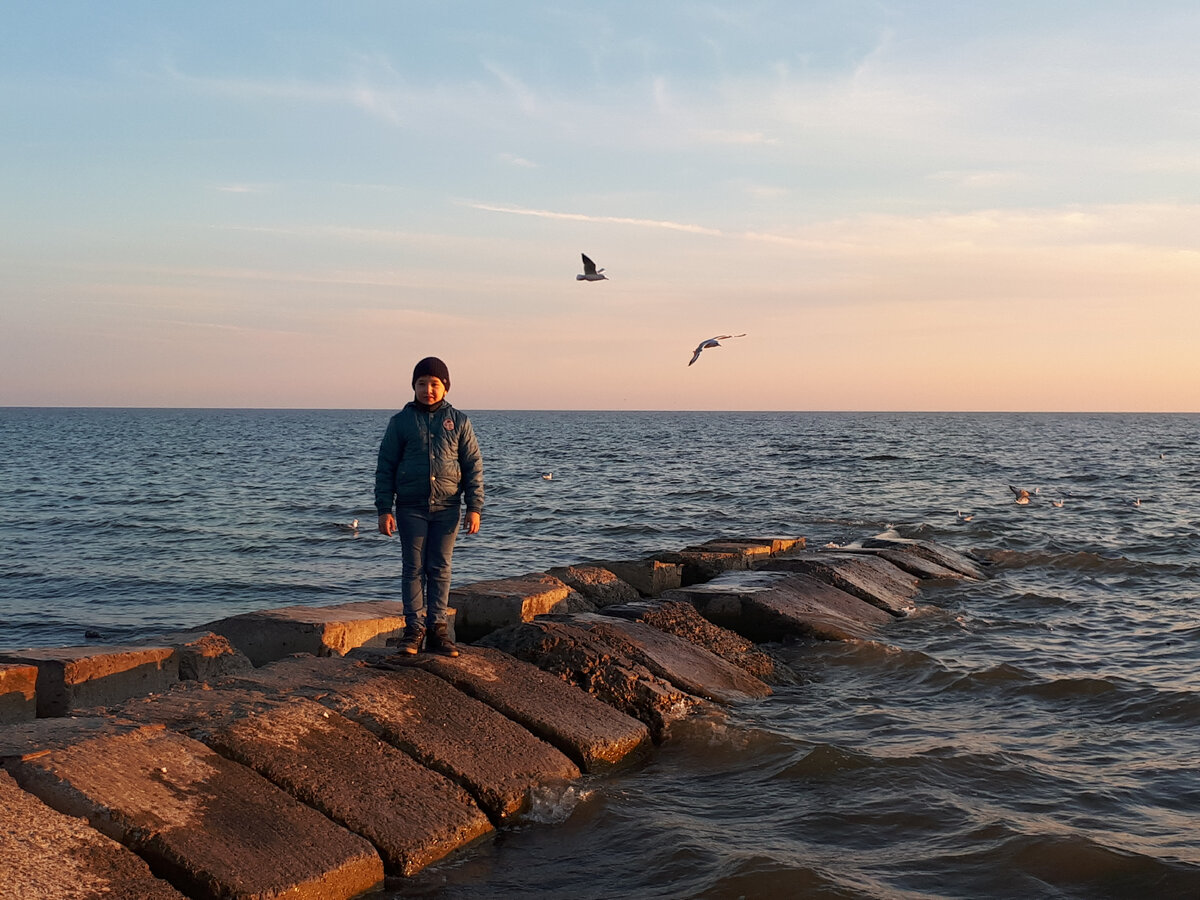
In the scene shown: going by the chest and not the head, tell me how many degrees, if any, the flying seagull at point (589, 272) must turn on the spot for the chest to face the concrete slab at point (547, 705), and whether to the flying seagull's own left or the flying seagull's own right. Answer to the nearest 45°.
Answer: approximately 90° to the flying seagull's own right

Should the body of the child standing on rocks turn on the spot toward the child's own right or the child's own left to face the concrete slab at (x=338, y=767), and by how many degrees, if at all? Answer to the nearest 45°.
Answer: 0° — they already face it

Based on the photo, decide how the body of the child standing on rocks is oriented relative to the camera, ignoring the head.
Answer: toward the camera

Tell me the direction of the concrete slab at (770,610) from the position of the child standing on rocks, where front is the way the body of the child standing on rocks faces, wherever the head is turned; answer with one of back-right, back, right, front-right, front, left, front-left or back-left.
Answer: back-left

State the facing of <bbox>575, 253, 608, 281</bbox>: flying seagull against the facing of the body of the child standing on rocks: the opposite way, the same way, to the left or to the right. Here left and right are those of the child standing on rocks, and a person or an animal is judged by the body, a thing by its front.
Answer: to the left

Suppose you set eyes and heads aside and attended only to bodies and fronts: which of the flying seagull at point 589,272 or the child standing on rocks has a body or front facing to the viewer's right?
the flying seagull

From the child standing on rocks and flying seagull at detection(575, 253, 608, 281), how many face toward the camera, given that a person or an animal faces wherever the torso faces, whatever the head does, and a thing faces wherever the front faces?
1

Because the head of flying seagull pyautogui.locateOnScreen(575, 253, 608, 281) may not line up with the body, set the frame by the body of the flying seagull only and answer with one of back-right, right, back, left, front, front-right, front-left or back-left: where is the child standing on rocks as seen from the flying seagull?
right

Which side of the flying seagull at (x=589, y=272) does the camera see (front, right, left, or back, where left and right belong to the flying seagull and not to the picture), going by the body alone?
right
